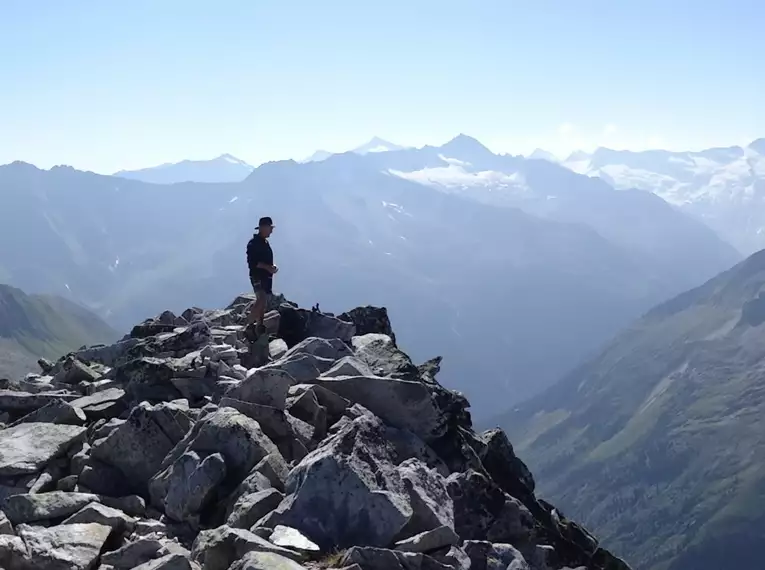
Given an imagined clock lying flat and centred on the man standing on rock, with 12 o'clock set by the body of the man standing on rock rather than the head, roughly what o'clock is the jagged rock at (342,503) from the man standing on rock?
The jagged rock is roughly at 3 o'clock from the man standing on rock.

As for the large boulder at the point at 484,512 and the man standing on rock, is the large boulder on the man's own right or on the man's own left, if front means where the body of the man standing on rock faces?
on the man's own right

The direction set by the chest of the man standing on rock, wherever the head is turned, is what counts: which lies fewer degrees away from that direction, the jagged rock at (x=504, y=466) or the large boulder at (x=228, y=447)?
the jagged rock

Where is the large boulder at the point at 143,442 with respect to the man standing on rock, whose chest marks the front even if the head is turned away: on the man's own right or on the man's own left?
on the man's own right

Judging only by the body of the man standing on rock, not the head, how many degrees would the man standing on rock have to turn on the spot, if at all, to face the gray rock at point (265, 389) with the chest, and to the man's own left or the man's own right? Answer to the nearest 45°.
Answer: approximately 90° to the man's own right

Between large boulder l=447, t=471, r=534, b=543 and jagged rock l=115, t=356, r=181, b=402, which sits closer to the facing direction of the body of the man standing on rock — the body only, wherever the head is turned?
the large boulder

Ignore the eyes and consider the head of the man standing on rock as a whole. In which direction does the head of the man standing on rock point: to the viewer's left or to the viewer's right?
to the viewer's right

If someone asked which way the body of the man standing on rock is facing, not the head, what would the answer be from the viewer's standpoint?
to the viewer's right

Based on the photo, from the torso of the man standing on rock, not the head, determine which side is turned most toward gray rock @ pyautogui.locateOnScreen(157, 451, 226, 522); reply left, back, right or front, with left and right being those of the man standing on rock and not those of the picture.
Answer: right

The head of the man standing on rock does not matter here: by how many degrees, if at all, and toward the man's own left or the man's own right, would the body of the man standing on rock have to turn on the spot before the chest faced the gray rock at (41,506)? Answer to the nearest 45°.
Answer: approximately 90° to the man's own right

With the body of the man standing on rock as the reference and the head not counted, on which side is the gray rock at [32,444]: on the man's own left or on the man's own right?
on the man's own right

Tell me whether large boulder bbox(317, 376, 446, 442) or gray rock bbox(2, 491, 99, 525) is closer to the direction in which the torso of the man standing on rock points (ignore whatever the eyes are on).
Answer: the large boulder
